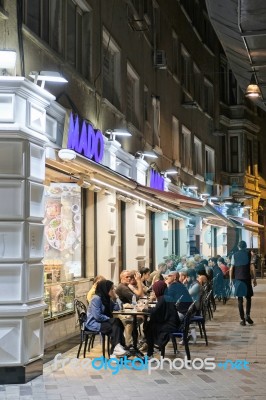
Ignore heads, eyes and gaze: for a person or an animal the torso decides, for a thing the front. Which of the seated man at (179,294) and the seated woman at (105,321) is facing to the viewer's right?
the seated woman

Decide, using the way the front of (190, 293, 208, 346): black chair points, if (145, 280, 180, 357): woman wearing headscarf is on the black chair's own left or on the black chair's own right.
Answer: on the black chair's own left

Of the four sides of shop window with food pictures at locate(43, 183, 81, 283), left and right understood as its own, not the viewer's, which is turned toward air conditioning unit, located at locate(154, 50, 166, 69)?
left

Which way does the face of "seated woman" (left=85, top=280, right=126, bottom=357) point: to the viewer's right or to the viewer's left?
to the viewer's right

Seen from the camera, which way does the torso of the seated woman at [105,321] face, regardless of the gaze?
to the viewer's right

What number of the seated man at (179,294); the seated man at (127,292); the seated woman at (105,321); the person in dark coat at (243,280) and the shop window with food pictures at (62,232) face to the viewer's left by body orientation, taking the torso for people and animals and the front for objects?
1

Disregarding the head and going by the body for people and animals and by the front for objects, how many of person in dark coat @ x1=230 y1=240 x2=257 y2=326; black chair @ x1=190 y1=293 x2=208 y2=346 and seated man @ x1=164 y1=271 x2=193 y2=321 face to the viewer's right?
0

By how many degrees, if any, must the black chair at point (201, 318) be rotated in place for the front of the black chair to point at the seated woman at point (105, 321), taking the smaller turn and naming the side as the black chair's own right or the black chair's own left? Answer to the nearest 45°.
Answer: approximately 45° to the black chair's own left

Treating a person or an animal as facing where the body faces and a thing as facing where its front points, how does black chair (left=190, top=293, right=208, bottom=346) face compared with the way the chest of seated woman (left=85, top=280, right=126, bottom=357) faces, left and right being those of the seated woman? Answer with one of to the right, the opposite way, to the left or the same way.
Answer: the opposite way

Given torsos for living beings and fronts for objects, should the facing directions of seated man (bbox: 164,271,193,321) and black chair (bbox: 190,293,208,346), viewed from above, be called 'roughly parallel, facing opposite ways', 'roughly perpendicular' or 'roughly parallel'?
roughly parallel

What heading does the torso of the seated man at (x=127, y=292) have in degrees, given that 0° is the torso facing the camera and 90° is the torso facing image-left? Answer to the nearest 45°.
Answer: approximately 315°
